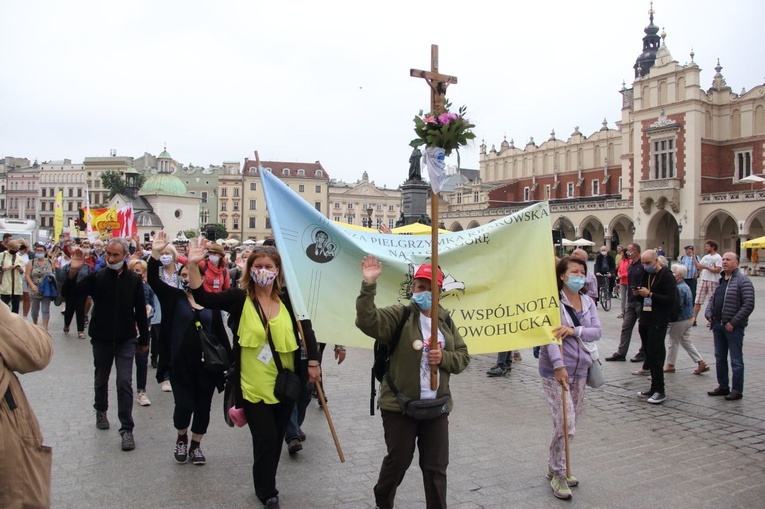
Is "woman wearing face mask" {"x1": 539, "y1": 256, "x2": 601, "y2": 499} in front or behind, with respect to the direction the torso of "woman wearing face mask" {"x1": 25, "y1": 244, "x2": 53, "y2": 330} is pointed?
in front

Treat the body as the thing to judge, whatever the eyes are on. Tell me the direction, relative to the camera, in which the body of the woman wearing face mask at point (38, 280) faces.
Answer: toward the camera

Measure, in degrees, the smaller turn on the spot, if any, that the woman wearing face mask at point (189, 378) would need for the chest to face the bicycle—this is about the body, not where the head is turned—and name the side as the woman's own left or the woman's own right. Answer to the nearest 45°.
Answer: approximately 135° to the woman's own left

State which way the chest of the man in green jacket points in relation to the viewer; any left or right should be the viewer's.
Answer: facing the viewer

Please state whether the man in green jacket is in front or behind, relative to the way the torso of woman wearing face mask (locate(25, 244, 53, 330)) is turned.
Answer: in front

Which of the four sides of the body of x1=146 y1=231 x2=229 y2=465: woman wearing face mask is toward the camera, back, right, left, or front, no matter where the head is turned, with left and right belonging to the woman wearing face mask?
front

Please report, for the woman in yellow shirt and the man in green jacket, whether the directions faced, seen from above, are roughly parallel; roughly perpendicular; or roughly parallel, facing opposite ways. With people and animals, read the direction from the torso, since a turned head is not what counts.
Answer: roughly parallel

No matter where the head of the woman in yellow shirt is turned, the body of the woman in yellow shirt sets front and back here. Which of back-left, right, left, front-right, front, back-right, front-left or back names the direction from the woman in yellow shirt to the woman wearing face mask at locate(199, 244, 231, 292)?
back

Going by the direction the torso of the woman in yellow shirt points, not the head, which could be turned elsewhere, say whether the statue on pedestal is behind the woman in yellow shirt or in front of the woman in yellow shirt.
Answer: behind

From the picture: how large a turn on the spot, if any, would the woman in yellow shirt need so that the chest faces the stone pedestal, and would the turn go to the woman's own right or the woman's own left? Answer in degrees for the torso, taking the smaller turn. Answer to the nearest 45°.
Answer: approximately 180°

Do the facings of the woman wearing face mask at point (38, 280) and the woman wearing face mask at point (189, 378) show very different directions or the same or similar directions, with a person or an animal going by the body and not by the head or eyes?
same or similar directions

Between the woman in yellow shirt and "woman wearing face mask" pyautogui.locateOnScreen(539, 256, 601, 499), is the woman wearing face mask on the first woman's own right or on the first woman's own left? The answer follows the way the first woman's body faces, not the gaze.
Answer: on the first woman's own left
